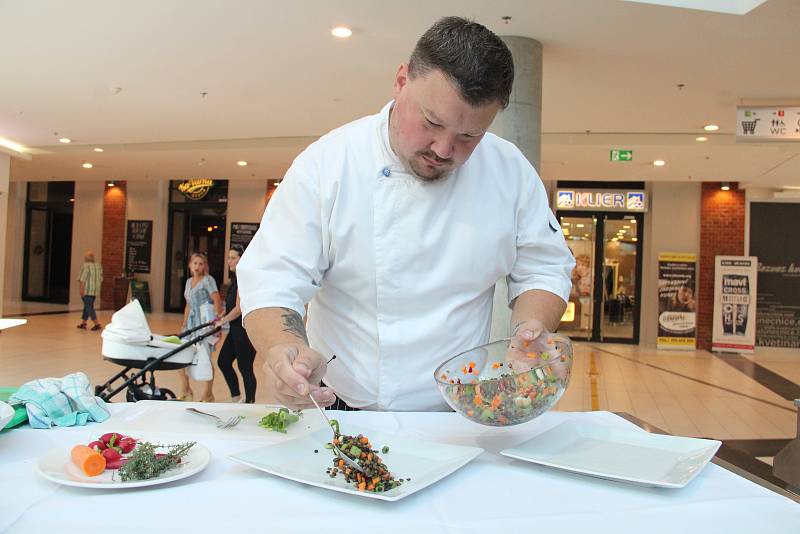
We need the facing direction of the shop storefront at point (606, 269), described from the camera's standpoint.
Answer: facing the viewer

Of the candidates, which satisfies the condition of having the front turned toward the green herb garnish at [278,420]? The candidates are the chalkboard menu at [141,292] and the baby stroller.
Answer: the chalkboard menu

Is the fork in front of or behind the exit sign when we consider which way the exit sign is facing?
in front

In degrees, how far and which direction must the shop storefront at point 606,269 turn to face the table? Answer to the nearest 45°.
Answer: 0° — it already faces it

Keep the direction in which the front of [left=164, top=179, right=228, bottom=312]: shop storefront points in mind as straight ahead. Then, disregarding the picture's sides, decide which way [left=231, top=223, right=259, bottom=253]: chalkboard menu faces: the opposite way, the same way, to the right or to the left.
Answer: the same way

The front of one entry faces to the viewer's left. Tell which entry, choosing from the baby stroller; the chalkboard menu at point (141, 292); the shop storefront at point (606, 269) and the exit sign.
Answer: the baby stroller

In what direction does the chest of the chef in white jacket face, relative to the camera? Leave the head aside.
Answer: toward the camera

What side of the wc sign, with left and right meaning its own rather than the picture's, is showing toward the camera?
front

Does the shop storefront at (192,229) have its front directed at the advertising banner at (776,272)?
no

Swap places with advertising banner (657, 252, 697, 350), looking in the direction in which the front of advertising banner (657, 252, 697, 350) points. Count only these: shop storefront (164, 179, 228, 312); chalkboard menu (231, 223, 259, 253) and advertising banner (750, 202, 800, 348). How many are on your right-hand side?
2

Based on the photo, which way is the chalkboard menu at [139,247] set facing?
toward the camera

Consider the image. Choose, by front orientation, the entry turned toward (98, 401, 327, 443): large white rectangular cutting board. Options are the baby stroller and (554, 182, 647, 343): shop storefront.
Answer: the shop storefront

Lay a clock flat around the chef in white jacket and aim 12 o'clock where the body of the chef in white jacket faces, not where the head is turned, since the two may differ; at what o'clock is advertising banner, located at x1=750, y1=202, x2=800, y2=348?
The advertising banner is roughly at 7 o'clock from the chef in white jacket.

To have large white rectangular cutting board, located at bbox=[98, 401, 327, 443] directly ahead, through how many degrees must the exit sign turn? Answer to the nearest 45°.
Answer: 0° — it already faces it

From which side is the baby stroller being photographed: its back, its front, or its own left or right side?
left

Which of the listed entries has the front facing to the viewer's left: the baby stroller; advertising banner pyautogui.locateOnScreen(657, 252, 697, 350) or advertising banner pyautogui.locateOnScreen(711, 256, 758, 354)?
the baby stroller

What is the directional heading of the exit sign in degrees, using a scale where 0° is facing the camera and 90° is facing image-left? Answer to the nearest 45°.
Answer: approximately 0°

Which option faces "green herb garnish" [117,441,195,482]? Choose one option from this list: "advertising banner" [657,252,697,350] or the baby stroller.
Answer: the advertising banner

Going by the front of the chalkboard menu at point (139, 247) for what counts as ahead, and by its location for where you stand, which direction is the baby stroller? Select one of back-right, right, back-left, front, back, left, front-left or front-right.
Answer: front

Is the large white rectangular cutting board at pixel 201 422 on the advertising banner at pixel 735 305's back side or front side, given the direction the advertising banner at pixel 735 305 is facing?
on the front side

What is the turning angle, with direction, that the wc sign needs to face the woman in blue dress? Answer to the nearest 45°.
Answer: approximately 45° to its right
